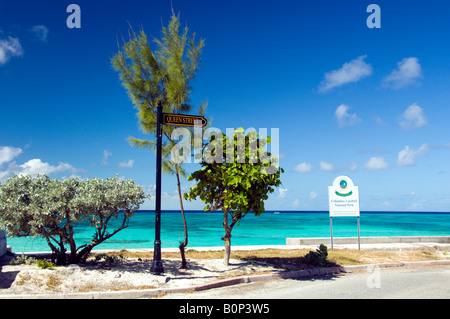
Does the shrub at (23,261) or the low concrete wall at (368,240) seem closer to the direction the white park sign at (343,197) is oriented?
the shrub

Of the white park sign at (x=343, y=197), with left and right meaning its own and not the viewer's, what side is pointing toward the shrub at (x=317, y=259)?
front

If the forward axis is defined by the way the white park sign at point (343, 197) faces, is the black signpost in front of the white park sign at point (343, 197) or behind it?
in front

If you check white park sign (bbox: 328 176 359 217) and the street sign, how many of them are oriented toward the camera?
2

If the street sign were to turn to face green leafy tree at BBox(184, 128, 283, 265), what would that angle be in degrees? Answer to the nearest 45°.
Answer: approximately 90° to its left

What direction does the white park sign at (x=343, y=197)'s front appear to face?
toward the camera

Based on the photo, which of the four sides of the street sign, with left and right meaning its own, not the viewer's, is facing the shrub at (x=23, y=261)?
right

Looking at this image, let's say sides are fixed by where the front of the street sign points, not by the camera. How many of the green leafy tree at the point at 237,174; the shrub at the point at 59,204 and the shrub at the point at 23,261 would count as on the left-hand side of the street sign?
1

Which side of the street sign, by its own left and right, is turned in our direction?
front
